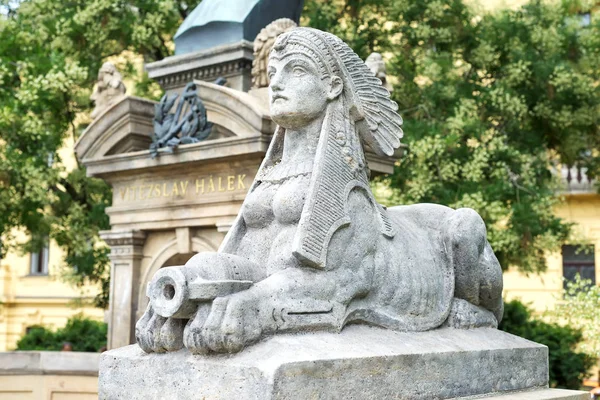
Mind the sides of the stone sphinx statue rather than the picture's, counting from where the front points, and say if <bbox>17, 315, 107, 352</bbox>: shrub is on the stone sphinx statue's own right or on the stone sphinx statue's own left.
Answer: on the stone sphinx statue's own right

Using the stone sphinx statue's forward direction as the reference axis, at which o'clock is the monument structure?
The monument structure is roughly at 4 o'clock from the stone sphinx statue.

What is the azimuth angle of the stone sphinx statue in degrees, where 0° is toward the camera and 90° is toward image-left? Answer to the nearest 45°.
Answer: approximately 45°

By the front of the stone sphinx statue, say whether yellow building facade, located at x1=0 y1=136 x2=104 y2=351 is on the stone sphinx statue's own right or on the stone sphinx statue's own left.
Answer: on the stone sphinx statue's own right

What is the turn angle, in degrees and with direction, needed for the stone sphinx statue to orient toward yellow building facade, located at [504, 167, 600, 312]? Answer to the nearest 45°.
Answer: approximately 135° to its right
